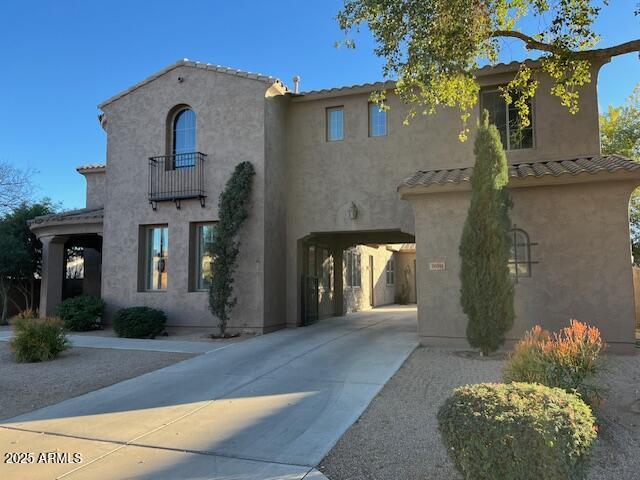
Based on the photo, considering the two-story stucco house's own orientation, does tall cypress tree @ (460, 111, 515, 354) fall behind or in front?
in front

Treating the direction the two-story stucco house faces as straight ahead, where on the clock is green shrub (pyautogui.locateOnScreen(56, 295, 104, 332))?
The green shrub is roughly at 3 o'clock from the two-story stucco house.

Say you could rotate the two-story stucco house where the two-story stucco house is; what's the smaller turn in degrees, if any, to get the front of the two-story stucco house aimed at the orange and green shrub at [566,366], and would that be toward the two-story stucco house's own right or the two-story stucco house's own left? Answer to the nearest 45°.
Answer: approximately 45° to the two-story stucco house's own left

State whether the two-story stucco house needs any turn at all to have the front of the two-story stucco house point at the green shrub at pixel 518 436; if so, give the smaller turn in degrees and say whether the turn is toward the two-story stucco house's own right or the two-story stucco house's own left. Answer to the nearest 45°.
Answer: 0° — it already faces it

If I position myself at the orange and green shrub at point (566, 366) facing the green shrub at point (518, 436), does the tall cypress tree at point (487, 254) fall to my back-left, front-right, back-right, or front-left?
back-right
